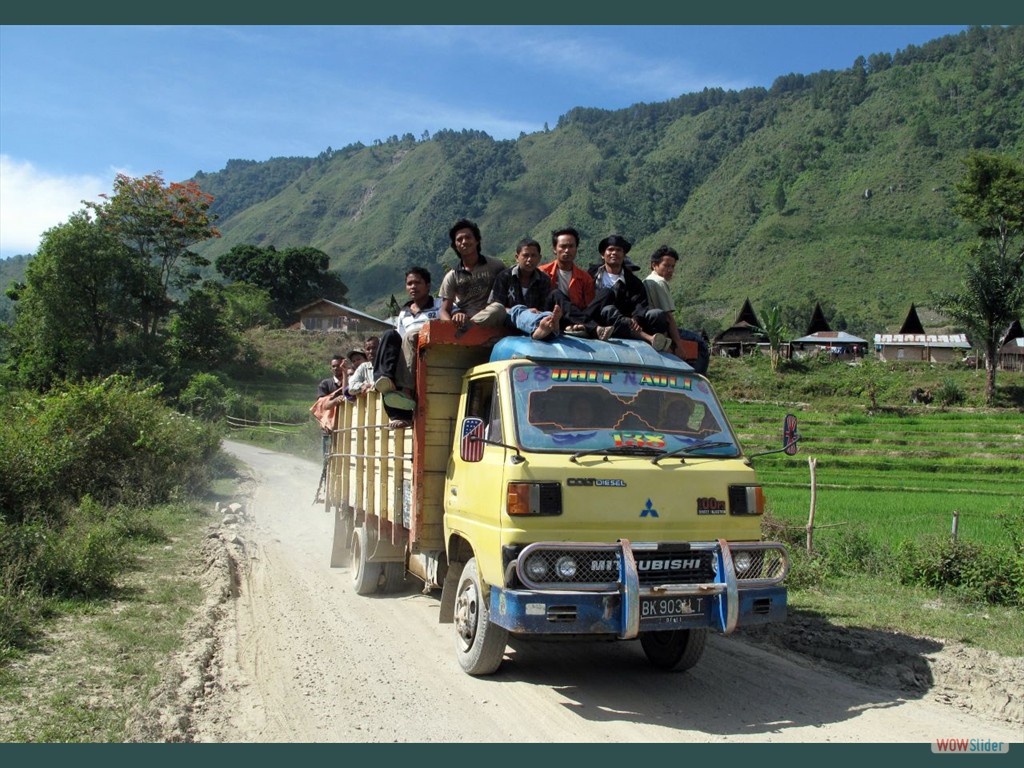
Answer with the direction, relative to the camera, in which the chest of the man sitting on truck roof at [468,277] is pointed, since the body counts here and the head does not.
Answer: toward the camera

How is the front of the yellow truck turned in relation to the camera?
facing the viewer and to the right of the viewer

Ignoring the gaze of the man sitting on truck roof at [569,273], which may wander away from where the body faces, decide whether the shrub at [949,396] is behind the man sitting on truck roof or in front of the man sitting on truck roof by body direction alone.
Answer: behind

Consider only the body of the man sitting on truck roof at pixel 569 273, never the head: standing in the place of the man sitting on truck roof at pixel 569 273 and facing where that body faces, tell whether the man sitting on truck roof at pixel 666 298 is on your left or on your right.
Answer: on your left

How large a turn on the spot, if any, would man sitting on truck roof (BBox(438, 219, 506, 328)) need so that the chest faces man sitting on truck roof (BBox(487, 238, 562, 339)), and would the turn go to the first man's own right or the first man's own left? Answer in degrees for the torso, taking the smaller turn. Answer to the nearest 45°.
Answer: approximately 45° to the first man's own left

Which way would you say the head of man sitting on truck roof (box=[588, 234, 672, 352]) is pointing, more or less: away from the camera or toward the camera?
toward the camera

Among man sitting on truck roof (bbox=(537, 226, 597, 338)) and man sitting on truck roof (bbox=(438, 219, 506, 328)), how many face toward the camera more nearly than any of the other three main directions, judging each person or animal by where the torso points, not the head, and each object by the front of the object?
2

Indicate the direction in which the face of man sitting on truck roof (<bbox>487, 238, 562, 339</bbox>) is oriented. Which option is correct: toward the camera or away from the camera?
toward the camera
